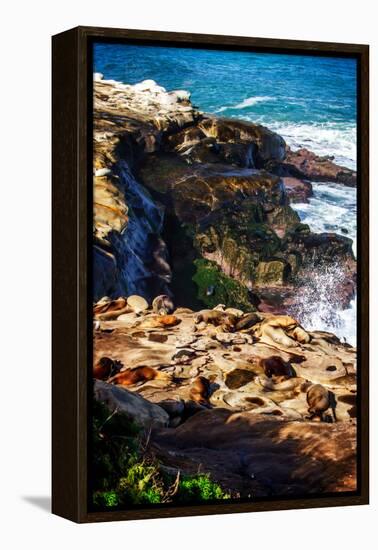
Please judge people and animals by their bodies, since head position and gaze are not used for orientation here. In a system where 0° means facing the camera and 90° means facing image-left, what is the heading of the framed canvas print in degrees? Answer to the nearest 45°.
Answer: approximately 315°
